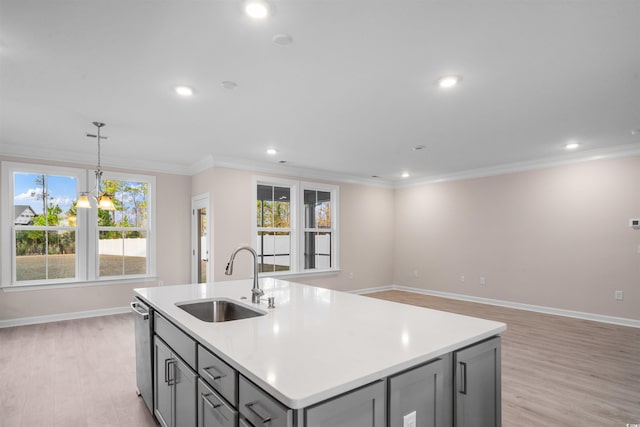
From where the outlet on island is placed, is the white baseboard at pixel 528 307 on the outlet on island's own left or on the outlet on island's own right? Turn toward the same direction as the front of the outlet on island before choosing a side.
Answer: on the outlet on island's own left

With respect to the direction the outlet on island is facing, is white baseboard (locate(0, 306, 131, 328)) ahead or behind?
behind

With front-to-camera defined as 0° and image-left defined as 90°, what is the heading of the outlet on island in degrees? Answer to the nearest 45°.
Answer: approximately 315°

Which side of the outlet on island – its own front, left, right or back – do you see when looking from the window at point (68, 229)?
back

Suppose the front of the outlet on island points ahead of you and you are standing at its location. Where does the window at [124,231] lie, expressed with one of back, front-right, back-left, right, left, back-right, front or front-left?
back

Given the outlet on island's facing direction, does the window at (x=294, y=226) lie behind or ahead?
behind

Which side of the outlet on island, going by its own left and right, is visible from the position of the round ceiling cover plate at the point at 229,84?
back

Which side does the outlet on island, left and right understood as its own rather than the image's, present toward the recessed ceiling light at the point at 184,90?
back
